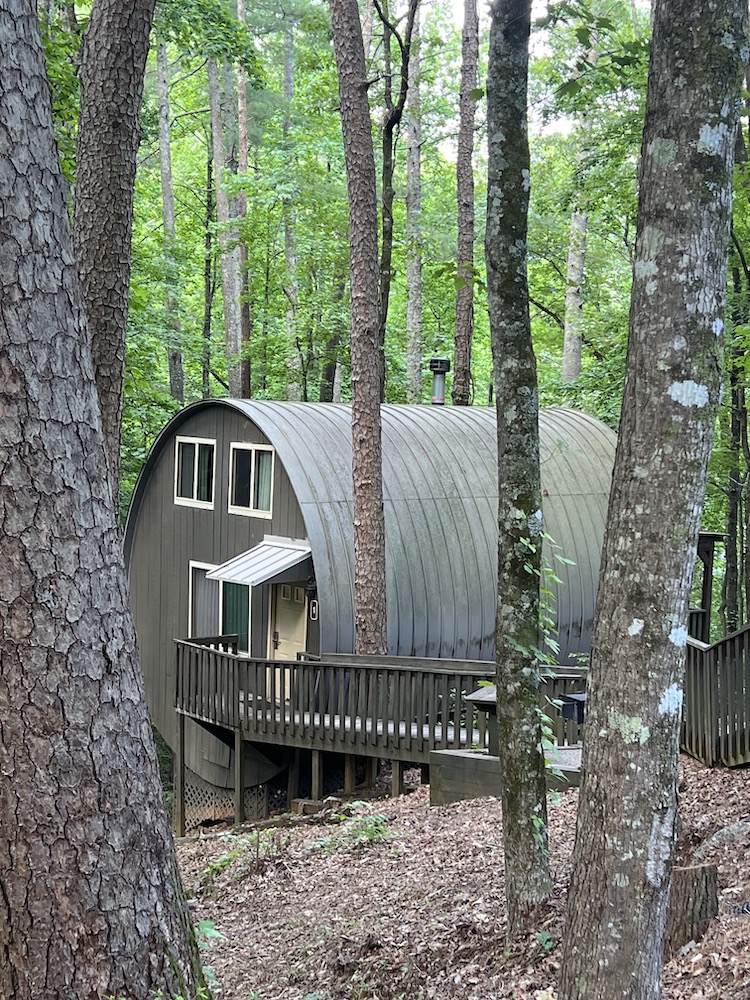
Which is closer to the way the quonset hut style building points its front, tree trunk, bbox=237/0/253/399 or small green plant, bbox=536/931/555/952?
the small green plant

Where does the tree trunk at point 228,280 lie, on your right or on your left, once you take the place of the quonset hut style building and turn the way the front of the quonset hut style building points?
on your right

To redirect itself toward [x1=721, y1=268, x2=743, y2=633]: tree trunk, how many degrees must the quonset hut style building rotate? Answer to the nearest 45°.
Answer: approximately 180°

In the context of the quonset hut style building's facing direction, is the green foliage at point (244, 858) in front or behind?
in front

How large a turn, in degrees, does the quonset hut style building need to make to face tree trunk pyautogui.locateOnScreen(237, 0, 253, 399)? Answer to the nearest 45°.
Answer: approximately 135° to its right

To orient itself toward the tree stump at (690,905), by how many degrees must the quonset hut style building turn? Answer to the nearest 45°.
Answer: approximately 45° to its left

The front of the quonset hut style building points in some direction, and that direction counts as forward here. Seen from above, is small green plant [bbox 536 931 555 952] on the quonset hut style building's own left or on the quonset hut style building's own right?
on the quonset hut style building's own left

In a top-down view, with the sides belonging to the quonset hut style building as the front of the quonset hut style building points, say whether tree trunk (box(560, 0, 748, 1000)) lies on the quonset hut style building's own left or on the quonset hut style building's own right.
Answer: on the quonset hut style building's own left

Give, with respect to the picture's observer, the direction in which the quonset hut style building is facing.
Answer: facing the viewer and to the left of the viewer

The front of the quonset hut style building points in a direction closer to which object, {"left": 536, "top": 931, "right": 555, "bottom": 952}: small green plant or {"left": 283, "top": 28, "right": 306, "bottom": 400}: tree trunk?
the small green plant

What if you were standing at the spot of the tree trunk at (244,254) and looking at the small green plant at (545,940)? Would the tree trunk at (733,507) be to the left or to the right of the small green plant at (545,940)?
left

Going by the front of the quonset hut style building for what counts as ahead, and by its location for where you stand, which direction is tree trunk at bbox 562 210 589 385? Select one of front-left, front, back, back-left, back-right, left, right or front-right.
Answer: back

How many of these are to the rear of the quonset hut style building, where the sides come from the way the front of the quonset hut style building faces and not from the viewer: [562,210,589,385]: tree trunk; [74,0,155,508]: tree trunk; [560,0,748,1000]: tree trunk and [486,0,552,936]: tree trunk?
1

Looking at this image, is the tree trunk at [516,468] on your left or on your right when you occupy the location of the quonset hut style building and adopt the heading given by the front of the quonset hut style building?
on your left

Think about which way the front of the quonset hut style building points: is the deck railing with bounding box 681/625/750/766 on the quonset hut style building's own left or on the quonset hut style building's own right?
on the quonset hut style building's own left

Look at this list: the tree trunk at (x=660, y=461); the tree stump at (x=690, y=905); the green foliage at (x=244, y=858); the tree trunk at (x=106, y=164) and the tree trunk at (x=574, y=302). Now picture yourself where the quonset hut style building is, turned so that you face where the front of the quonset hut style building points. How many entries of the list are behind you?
1

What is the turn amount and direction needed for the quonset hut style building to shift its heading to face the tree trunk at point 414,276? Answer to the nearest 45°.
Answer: approximately 135° to its right
